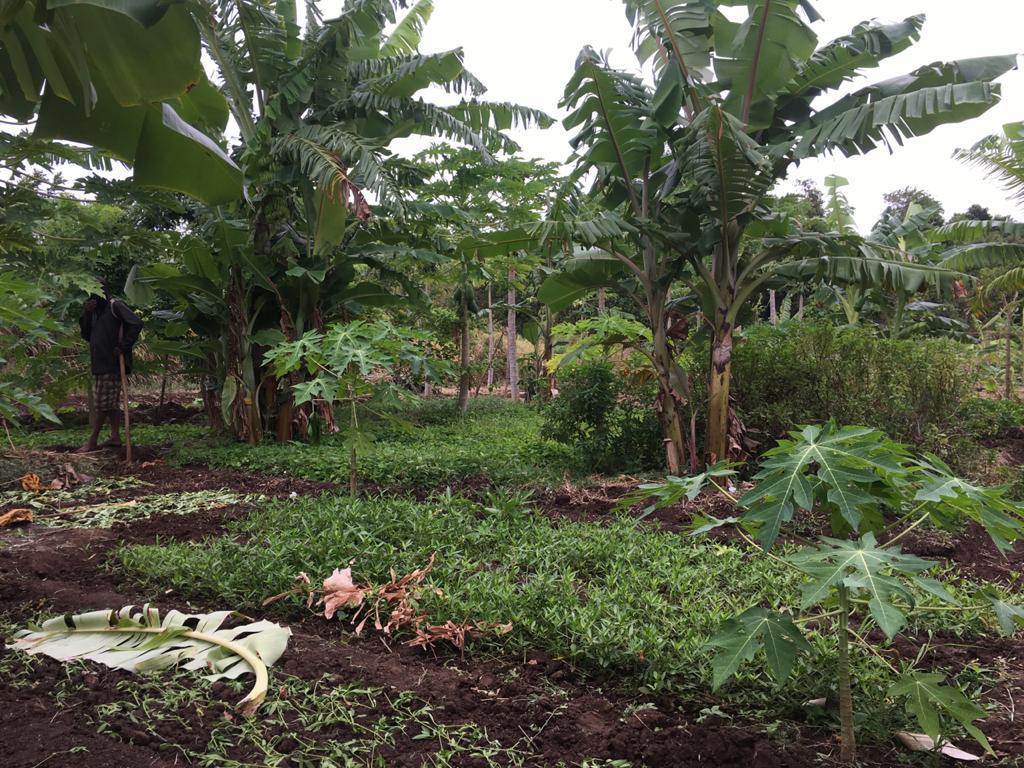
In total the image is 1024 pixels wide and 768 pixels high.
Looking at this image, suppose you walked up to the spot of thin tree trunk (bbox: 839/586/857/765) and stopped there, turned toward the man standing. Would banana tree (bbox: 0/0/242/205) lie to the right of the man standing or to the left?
left

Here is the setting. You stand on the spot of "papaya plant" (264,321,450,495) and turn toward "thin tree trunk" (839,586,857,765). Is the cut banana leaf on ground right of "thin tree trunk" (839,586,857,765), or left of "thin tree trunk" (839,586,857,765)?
right

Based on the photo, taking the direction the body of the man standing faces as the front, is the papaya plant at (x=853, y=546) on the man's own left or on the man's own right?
on the man's own left

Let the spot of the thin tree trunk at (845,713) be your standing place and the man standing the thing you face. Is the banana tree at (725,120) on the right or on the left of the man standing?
right

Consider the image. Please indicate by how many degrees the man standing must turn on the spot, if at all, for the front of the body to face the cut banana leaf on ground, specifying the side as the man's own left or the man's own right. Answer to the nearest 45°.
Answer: approximately 45° to the man's own left
